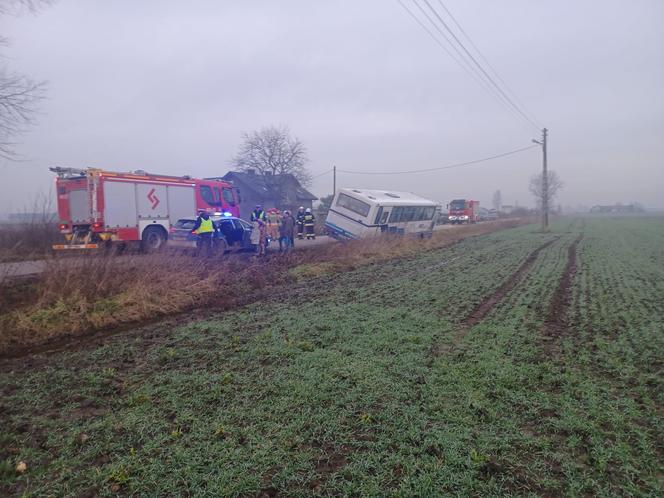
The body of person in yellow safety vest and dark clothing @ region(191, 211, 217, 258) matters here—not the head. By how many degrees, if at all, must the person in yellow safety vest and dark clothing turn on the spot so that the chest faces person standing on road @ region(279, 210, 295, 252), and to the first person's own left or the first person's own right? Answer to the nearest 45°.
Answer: approximately 45° to the first person's own right

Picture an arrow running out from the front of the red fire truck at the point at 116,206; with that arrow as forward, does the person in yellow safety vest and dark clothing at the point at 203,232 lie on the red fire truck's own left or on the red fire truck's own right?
on the red fire truck's own right

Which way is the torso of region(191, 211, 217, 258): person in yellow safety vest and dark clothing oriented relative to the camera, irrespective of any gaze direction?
away from the camera

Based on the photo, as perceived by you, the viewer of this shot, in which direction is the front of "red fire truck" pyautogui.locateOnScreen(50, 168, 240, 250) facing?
facing away from the viewer and to the right of the viewer

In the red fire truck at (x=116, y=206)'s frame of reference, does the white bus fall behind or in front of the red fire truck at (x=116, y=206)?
in front

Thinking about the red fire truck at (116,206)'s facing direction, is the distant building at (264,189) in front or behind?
in front

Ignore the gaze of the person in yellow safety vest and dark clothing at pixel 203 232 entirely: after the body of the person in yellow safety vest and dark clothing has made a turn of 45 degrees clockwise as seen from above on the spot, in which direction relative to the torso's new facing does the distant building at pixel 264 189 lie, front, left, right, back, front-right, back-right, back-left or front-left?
front-left

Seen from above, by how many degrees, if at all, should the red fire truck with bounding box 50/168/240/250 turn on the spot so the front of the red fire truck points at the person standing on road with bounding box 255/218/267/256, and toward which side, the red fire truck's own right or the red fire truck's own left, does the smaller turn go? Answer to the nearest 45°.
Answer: approximately 45° to the red fire truck's own right

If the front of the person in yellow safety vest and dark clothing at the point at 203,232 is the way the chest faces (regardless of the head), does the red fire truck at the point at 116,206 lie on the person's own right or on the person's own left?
on the person's own left
